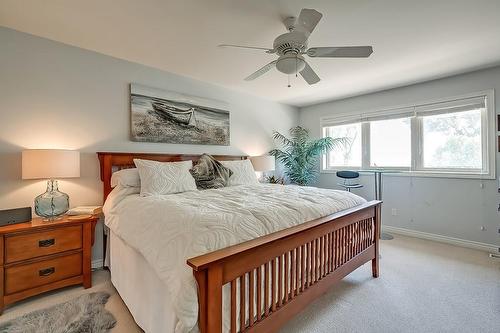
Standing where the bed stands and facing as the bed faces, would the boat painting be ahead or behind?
behind

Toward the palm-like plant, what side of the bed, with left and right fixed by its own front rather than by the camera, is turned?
left

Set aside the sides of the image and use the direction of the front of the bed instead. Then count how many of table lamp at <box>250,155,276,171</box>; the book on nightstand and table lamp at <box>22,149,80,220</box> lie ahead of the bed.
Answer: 0

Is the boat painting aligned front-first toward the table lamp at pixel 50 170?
no

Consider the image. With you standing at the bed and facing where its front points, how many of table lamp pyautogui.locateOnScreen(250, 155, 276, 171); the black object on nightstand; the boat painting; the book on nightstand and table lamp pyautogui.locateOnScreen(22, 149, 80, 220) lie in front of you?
0

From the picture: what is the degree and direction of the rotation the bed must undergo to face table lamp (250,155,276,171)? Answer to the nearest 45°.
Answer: approximately 135° to its left

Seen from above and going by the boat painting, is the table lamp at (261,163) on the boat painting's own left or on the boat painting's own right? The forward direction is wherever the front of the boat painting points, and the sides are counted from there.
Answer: on the boat painting's own left

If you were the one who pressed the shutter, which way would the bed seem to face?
facing the viewer and to the right of the viewer

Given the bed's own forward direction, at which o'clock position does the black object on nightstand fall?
The black object on nightstand is roughly at 5 o'clock from the bed.

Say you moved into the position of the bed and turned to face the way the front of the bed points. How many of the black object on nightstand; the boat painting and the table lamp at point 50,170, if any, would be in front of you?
0

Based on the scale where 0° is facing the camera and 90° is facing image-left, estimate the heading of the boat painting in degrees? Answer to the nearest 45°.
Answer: approximately 315°

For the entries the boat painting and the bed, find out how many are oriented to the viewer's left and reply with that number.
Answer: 0

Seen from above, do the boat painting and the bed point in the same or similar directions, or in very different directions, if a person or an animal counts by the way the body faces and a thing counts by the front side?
same or similar directions

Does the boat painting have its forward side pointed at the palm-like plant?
no

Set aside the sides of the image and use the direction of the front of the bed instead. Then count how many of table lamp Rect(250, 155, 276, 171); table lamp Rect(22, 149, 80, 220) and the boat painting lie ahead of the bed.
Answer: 0
